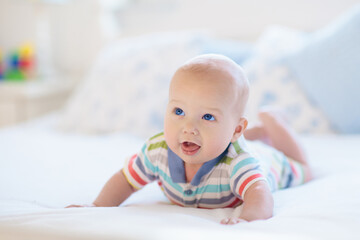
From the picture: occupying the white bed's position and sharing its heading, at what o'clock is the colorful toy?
The colorful toy is roughly at 5 o'clock from the white bed.

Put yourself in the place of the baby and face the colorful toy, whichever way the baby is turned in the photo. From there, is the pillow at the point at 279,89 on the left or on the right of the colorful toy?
right

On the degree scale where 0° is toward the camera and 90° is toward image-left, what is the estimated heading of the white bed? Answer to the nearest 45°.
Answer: approximately 0°
